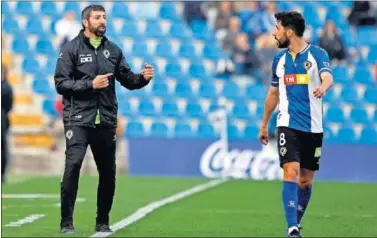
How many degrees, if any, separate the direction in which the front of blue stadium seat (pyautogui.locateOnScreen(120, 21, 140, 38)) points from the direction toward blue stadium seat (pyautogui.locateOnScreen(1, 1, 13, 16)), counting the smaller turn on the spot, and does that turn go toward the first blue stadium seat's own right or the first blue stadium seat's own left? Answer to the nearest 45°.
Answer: approximately 90° to the first blue stadium seat's own right

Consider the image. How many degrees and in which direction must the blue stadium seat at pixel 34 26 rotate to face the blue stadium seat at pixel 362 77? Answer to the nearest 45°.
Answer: approximately 45° to its left

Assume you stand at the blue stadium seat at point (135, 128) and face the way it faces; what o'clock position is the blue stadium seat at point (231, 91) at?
the blue stadium seat at point (231, 91) is roughly at 9 o'clock from the blue stadium seat at point (135, 128).

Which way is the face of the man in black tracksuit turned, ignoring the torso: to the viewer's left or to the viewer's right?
to the viewer's right

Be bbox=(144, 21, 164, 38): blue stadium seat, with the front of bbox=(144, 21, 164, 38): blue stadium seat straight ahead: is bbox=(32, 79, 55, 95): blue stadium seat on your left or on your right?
on your right

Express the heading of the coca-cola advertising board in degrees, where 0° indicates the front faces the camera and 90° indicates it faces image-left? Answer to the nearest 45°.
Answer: approximately 0°

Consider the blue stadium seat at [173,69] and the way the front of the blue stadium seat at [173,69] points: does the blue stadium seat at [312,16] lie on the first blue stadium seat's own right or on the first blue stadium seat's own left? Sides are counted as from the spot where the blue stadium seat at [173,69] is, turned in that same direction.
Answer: on the first blue stadium seat's own left

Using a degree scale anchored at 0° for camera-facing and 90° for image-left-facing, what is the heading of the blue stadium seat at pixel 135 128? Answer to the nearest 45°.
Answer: approximately 0°

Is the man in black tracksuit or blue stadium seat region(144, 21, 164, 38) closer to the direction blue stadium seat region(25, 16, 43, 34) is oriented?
the man in black tracksuit
